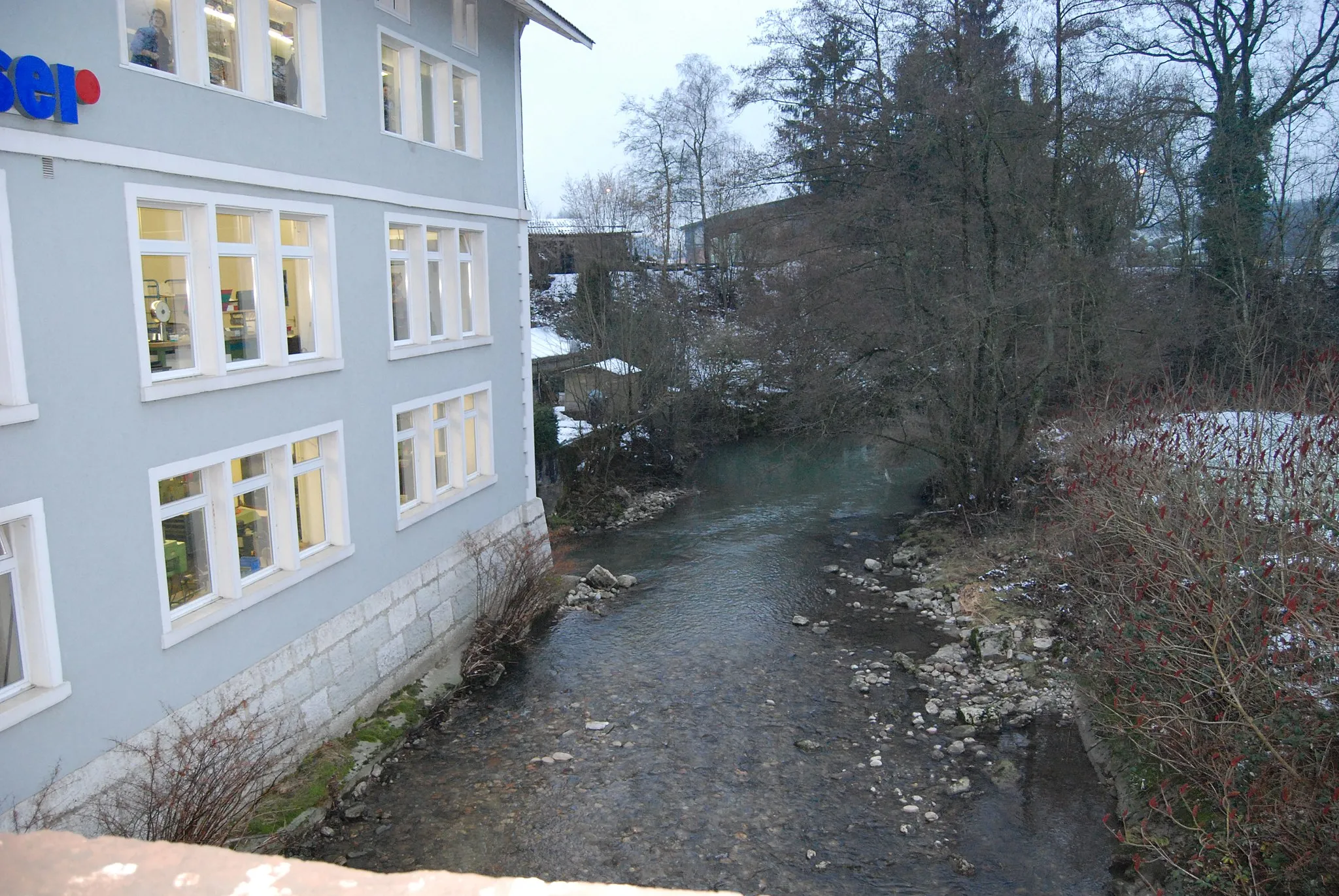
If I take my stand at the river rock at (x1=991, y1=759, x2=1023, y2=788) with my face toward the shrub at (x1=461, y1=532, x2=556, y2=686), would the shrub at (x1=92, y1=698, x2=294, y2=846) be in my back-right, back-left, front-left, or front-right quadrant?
front-left

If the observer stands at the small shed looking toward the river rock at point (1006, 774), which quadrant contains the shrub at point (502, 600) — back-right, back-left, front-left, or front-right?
front-right

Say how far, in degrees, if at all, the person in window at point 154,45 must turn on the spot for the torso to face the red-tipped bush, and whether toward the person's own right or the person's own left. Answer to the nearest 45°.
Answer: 0° — they already face it

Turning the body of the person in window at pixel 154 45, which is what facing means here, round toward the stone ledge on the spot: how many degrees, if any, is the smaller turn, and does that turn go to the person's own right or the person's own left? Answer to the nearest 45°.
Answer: approximately 45° to the person's own right

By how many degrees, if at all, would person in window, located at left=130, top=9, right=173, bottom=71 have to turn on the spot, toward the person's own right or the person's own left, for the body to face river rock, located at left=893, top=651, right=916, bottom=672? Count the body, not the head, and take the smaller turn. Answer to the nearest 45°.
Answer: approximately 45° to the person's own left

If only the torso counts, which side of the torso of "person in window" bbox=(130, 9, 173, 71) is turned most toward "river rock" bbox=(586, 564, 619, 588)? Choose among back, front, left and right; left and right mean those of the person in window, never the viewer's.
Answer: left
